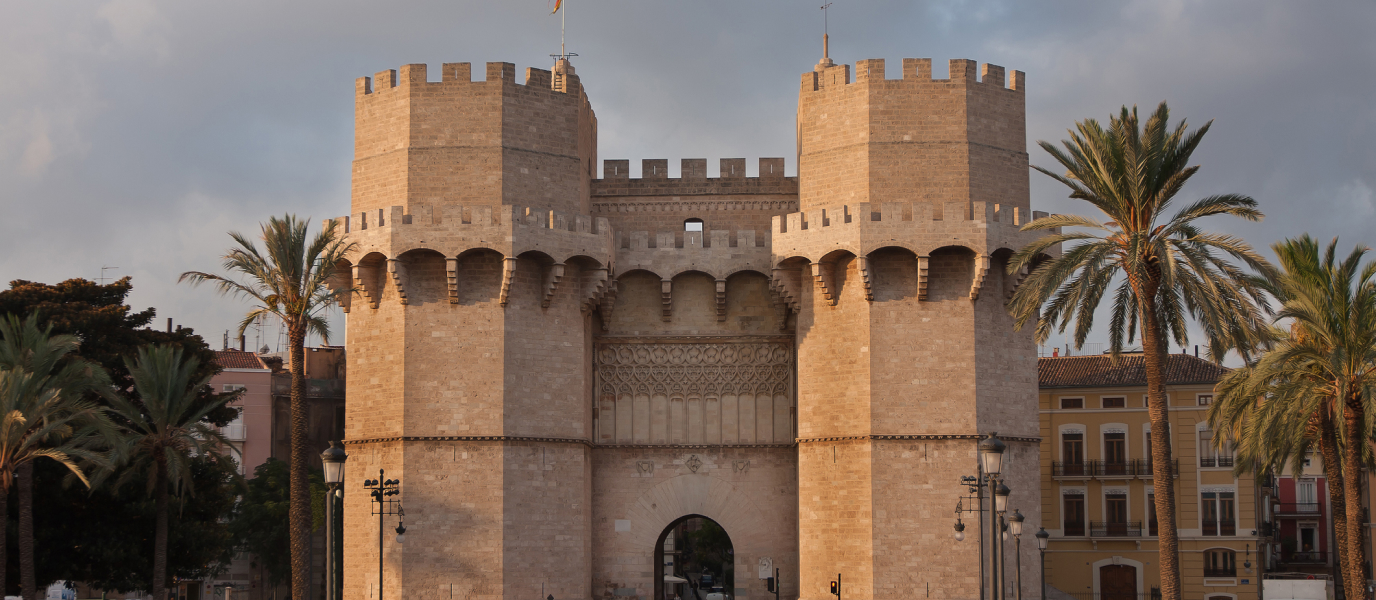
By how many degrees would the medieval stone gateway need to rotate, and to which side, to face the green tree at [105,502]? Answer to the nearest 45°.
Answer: approximately 90° to its right

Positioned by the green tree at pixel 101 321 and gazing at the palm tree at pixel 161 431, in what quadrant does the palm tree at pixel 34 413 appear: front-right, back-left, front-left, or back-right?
front-right

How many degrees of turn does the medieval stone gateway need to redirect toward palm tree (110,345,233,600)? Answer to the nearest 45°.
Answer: approximately 90° to its right

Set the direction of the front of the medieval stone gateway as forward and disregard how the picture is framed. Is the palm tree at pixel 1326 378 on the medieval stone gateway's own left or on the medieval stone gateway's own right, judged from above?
on the medieval stone gateway's own left

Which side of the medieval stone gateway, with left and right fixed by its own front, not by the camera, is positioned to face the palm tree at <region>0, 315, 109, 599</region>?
right

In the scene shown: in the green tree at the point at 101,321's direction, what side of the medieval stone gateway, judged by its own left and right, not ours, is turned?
right

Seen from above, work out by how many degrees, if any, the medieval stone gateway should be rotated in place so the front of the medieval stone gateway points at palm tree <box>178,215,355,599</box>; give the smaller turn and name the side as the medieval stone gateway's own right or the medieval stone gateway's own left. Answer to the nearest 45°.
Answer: approximately 45° to the medieval stone gateway's own right

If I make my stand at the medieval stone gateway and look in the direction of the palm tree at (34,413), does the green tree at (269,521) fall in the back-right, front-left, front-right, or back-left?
front-right

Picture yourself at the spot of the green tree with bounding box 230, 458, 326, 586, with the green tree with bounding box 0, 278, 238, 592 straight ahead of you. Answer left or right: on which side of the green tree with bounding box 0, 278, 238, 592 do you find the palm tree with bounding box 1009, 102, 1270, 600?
left

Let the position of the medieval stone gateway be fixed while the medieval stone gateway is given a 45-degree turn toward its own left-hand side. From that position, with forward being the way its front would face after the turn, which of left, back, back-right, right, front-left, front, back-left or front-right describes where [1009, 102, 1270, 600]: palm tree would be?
front

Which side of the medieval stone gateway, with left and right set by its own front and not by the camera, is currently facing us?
front
